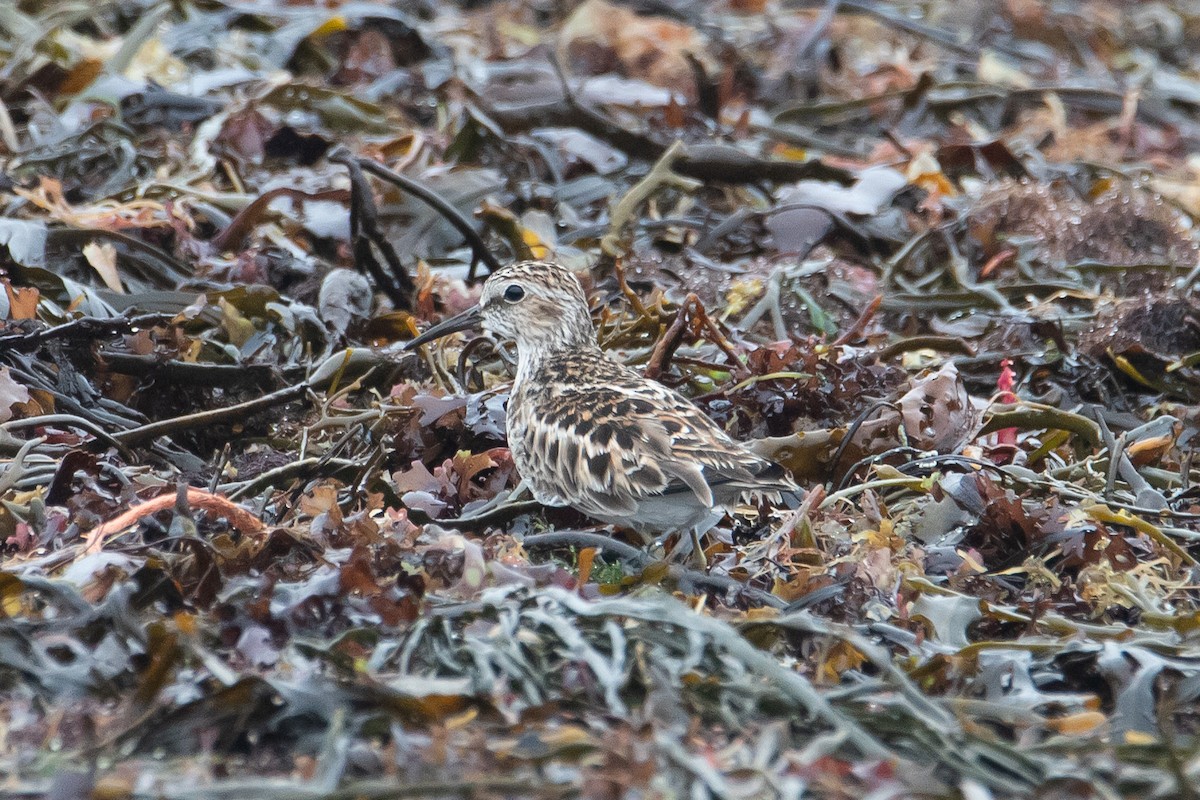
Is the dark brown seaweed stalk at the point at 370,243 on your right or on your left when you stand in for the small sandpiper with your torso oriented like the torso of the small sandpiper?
on your right

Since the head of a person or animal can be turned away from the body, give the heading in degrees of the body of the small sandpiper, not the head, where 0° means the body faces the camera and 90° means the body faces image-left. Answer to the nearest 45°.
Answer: approximately 90°
